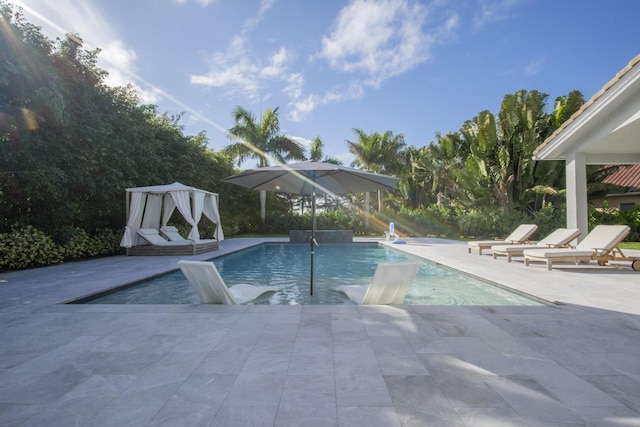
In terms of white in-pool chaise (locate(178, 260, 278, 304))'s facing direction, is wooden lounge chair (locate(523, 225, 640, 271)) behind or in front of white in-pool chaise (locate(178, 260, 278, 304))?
in front
